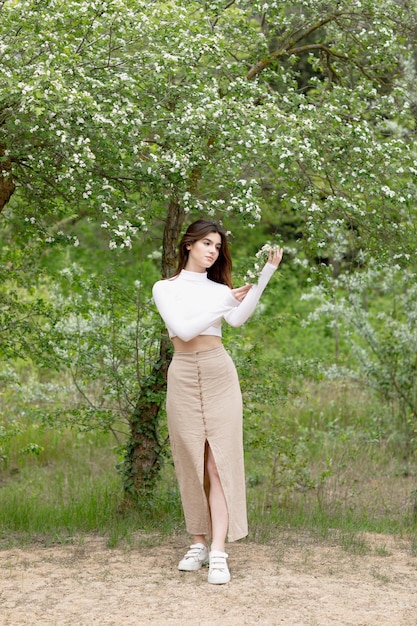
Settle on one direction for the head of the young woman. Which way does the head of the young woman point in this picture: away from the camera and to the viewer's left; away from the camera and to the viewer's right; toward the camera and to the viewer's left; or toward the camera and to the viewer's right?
toward the camera and to the viewer's right

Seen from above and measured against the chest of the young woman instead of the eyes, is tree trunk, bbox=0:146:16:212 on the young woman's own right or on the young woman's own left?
on the young woman's own right

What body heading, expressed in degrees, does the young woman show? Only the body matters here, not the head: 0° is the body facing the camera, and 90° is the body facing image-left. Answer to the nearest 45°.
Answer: approximately 0°

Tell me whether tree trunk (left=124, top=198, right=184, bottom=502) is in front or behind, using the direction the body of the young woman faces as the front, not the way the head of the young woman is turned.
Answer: behind
